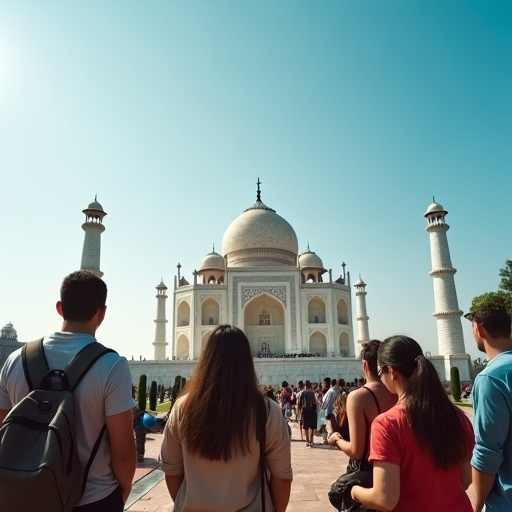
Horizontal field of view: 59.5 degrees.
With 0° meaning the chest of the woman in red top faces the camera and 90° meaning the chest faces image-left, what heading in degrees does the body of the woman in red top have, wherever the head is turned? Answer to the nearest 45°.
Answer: approximately 135°

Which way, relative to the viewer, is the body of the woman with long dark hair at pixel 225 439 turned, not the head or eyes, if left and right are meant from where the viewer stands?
facing away from the viewer

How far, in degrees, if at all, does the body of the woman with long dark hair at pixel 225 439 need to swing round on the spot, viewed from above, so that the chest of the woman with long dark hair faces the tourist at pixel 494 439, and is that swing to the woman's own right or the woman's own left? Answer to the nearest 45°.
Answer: approximately 90° to the woman's own right

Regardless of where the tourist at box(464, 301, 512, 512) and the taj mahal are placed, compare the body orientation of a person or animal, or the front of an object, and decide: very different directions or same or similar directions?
very different directions

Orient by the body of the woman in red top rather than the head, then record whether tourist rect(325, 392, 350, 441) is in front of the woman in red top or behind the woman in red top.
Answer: in front

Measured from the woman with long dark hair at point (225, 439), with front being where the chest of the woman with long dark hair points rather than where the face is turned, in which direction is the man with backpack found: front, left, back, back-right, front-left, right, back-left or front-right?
left

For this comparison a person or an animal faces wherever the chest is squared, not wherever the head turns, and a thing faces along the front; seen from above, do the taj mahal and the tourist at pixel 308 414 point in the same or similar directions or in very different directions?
very different directions

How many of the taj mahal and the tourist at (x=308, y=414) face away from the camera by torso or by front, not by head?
1

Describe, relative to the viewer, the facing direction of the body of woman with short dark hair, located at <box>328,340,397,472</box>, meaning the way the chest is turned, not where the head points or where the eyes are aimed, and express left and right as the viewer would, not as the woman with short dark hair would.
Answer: facing away from the viewer and to the left of the viewer

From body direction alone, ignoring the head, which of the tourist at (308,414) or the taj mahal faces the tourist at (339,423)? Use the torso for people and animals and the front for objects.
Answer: the taj mahal

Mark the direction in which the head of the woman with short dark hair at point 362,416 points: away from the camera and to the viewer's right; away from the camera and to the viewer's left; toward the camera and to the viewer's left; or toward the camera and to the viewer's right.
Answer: away from the camera and to the viewer's left

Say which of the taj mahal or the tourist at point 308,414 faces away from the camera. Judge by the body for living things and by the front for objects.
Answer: the tourist

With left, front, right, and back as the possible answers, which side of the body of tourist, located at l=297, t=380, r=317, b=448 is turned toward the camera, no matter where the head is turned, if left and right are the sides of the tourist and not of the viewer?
back

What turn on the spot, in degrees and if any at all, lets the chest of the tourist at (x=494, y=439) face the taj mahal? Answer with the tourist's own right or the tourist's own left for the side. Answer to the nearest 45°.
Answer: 0° — they already face it

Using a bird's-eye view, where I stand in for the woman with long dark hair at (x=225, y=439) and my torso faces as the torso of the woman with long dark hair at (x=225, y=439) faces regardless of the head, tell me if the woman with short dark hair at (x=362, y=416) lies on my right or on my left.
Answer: on my right

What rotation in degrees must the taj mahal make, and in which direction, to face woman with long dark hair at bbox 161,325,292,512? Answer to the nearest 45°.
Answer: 0° — it already faces them
